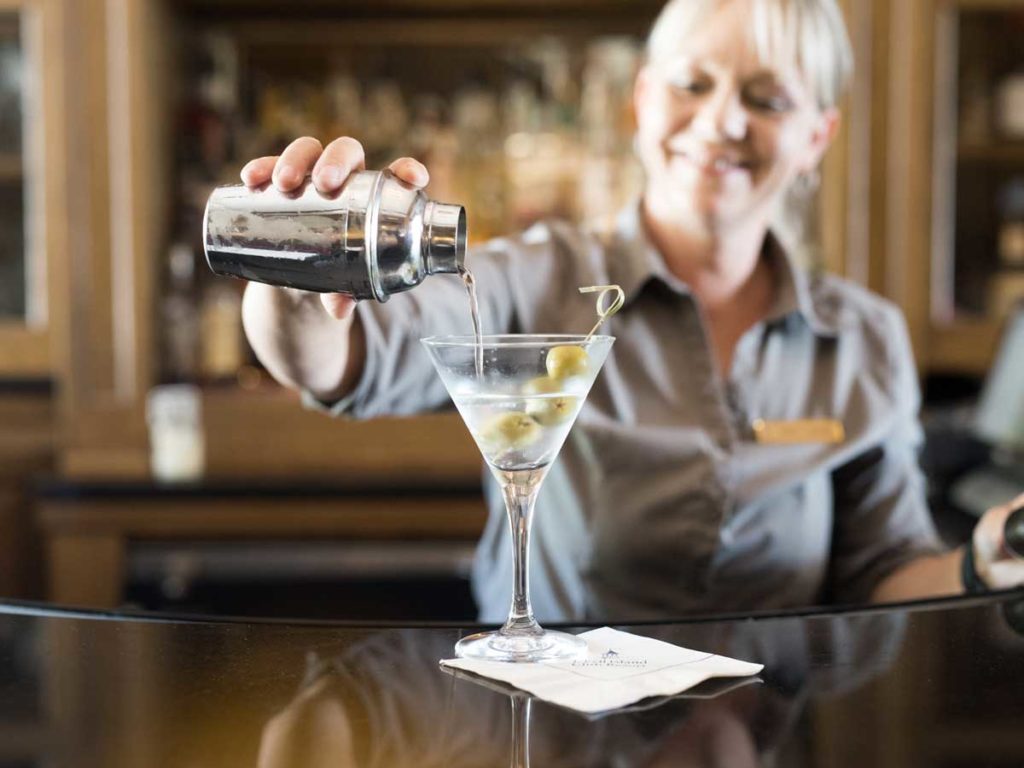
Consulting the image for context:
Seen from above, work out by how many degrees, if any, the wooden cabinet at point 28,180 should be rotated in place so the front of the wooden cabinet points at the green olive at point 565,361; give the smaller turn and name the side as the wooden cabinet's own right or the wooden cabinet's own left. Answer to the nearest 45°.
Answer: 0° — it already faces it

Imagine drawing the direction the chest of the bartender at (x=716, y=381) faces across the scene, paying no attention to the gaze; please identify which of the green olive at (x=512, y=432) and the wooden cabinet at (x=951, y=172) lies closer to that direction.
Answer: the green olive

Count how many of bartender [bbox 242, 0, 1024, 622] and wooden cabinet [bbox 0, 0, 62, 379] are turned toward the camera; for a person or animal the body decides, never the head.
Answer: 2

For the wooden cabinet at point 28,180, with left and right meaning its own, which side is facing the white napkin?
front

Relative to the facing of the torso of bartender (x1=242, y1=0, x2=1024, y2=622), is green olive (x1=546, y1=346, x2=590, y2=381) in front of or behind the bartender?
in front

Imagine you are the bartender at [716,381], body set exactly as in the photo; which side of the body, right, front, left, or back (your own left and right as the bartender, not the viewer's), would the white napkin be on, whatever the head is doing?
front

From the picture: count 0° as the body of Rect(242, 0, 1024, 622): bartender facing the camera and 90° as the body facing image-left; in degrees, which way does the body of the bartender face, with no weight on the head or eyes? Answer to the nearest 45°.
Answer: approximately 0°

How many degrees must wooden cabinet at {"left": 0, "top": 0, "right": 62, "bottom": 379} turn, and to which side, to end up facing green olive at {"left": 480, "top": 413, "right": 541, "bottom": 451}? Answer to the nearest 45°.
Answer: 0° — it already faces it

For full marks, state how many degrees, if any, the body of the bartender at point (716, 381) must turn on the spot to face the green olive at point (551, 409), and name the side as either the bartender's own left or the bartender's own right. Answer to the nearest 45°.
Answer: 0° — they already face it

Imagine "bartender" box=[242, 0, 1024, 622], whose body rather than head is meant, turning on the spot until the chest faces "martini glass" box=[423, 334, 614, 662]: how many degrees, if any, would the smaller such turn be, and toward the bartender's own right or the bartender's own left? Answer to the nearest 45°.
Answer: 0° — they already face it

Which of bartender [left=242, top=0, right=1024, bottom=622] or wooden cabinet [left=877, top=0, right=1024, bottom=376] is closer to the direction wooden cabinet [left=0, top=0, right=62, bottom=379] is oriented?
the bartender
